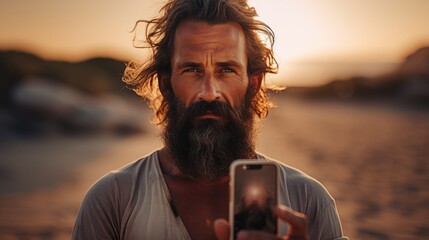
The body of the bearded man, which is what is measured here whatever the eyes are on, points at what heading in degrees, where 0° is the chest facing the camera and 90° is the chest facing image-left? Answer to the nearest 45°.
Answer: approximately 0°

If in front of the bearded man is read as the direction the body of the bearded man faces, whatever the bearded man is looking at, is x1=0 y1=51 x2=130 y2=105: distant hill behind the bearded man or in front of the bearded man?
behind

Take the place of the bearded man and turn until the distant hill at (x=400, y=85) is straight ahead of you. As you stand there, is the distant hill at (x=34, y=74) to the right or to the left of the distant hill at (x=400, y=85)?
left

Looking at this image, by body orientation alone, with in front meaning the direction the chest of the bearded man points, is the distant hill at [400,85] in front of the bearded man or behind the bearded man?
behind

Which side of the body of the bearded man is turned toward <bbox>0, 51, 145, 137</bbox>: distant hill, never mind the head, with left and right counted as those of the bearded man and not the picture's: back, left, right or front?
back
